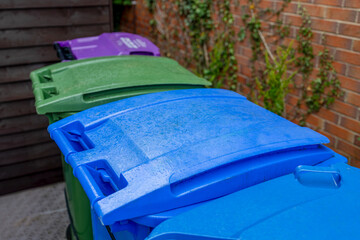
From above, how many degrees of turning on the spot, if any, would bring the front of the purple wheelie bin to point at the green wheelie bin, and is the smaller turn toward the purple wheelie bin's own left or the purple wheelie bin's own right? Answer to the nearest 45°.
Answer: approximately 90° to the purple wheelie bin's own right

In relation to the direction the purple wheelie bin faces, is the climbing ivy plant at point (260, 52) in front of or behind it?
in front

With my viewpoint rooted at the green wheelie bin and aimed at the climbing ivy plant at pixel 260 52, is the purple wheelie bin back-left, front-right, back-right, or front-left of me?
front-left

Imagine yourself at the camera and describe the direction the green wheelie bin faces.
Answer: facing away from the viewer and to the right of the viewer

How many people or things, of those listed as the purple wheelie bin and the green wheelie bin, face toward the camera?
0

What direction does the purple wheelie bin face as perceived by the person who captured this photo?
facing to the right of the viewer

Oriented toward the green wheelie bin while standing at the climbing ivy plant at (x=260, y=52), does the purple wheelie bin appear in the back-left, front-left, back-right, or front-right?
front-right
